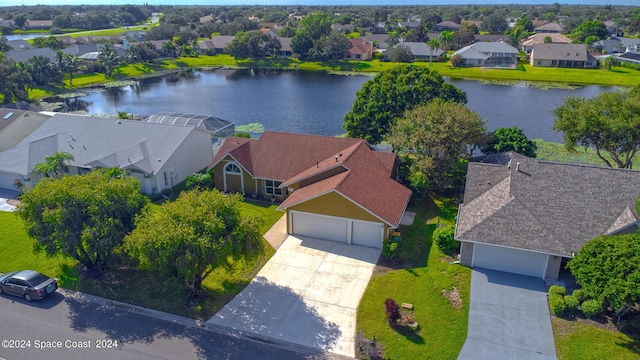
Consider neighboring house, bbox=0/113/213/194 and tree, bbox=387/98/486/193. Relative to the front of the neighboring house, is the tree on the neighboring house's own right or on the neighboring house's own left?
on the neighboring house's own left

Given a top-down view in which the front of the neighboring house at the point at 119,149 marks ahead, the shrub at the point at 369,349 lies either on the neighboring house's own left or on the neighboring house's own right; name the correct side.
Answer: on the neighboring house's own left

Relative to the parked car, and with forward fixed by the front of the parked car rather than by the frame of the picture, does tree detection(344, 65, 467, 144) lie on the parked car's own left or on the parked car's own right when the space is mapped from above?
on the parked car's own right

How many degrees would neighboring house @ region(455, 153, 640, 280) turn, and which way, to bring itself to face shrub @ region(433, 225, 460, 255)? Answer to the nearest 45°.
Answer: approximately 90° to its right

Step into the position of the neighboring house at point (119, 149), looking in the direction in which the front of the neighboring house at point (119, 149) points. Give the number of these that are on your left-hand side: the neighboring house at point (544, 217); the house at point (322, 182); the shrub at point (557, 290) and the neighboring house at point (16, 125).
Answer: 3

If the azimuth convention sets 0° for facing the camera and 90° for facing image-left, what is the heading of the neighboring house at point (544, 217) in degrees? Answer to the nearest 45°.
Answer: approximately 0°

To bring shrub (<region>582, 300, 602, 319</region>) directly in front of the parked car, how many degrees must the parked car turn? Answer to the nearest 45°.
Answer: approximately 180°

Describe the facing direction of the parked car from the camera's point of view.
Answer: facing away from the viewer and to the left of the viewer

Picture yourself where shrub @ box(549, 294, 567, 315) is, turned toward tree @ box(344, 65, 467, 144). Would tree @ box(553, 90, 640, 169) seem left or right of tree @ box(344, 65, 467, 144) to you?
right

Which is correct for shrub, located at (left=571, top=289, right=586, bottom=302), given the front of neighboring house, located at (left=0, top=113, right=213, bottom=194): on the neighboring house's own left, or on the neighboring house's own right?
on the neighboring house's own left

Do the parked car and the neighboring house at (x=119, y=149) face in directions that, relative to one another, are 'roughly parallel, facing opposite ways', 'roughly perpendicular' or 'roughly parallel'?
roughly perpendicular

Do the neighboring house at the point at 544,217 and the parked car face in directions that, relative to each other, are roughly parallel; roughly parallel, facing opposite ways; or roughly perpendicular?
roughly perpendicular

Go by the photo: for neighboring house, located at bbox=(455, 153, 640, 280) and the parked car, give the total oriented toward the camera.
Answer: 1
